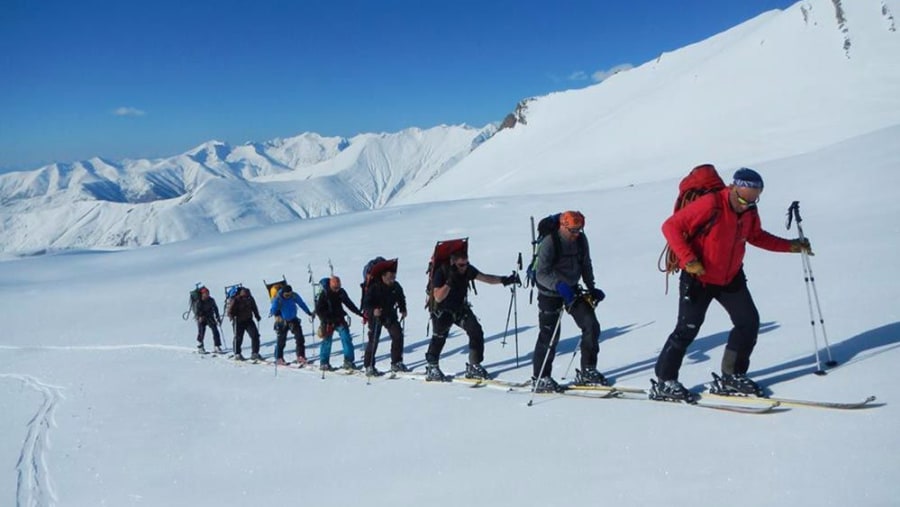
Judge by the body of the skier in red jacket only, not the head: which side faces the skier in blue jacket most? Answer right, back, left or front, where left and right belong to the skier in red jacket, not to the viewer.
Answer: back

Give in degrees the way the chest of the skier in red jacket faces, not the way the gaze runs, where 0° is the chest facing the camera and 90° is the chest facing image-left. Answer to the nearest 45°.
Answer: approximately 315°

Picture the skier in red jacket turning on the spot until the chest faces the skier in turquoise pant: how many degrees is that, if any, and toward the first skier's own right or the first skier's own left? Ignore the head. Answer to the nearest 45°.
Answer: approximately 180°
